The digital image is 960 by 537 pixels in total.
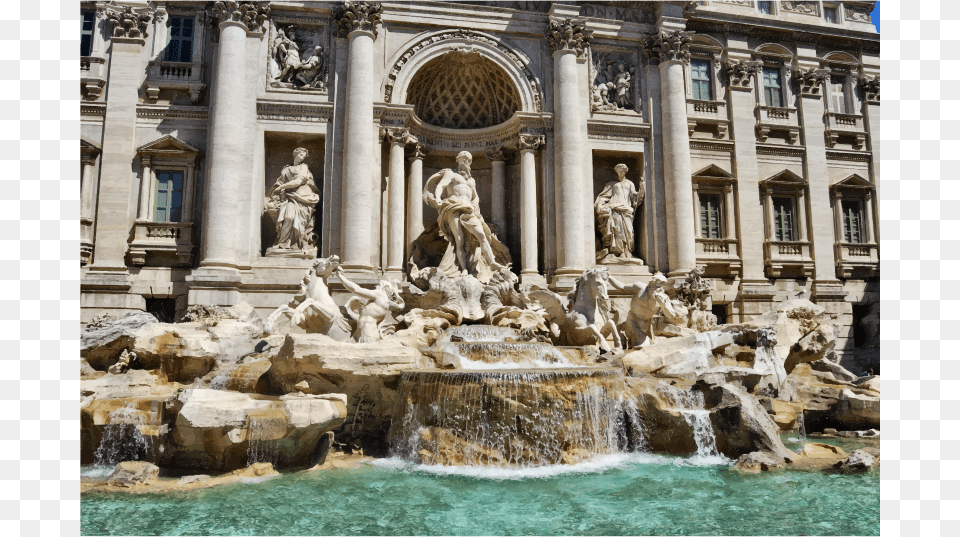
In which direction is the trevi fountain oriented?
toward the camera
